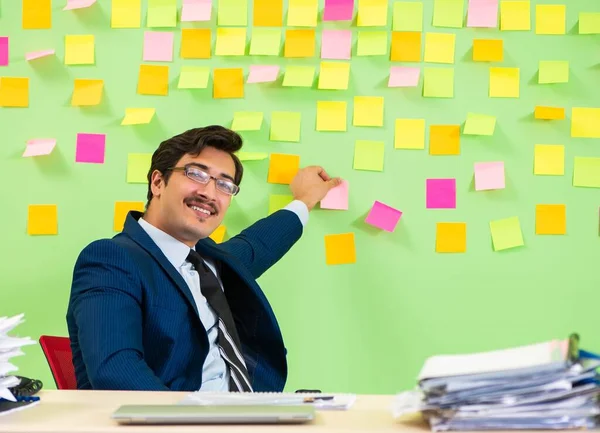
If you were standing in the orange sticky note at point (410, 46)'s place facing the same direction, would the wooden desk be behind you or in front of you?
in front

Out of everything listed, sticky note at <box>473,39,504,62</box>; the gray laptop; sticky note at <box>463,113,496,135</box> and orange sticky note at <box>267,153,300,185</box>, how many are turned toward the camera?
3

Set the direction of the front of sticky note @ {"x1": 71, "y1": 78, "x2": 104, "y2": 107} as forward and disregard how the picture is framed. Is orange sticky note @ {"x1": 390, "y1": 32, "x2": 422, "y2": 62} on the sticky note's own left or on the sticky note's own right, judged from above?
on the sticky note's own left

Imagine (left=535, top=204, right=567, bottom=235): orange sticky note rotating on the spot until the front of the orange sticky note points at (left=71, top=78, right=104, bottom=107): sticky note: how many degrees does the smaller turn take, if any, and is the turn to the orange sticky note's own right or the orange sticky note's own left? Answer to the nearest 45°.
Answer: approximately 90° to the orange sticky note's own right

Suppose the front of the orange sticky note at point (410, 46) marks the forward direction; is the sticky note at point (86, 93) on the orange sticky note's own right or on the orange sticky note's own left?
on the orange sticky note's own right

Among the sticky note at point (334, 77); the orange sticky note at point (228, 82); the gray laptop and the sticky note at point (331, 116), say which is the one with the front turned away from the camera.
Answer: the gray laptop

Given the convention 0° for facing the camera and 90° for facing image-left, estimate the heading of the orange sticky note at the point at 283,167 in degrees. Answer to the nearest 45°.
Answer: approximately 0°

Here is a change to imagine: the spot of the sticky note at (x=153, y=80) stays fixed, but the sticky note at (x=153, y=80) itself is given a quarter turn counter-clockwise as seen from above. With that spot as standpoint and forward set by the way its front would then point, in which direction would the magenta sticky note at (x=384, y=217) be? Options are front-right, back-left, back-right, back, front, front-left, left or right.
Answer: front

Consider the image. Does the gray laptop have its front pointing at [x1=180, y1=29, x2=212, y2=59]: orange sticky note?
yes
